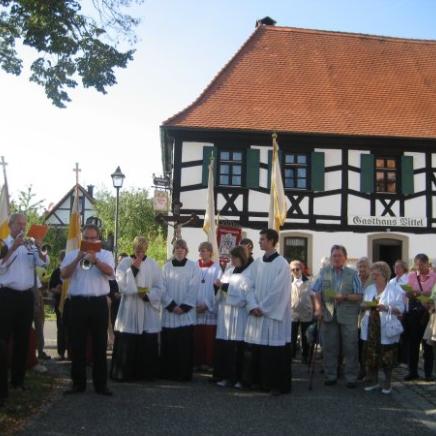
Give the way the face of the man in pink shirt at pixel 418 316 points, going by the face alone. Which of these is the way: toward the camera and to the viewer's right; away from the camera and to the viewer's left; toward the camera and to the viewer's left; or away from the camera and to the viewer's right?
toward the camera and to the viewer's left

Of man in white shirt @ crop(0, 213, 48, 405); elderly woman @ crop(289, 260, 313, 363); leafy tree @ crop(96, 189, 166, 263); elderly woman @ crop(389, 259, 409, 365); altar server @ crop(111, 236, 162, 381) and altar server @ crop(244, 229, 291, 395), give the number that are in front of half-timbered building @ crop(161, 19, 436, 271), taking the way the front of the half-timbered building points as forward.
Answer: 5

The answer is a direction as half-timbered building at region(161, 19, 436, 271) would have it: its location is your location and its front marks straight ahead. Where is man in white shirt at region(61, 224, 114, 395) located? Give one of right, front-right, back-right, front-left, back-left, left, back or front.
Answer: front

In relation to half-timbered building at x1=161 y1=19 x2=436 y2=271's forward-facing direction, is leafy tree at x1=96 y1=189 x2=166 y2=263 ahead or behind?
behind

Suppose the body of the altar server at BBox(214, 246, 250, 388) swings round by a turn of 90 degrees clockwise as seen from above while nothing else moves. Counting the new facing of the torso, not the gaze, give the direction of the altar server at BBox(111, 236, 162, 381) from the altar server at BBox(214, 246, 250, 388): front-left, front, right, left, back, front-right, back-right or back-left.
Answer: front-left

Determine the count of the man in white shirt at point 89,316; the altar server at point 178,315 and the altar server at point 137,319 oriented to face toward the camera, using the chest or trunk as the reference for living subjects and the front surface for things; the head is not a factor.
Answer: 3

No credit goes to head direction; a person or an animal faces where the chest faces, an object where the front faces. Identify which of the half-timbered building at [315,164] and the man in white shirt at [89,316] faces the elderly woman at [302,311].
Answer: the half-timbered building

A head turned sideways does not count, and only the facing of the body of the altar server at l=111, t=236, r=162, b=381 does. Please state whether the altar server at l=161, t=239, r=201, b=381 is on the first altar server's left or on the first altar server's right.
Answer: on the first altar server's left

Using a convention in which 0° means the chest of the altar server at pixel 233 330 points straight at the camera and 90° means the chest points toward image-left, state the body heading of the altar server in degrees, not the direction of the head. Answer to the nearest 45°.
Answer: approximately 45°

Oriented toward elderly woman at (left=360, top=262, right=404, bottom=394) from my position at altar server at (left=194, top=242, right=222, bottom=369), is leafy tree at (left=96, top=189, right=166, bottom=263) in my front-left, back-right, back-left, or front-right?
back-left

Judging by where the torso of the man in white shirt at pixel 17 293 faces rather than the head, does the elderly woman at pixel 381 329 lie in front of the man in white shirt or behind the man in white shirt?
in front

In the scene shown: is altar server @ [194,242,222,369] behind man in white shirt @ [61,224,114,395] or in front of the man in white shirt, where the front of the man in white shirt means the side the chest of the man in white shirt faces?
behind

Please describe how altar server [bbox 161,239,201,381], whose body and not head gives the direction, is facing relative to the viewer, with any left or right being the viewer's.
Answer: facing the viewer
